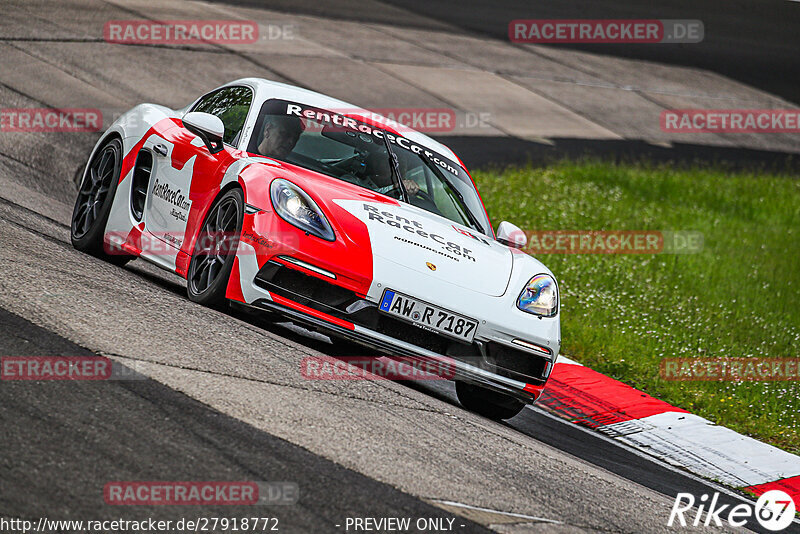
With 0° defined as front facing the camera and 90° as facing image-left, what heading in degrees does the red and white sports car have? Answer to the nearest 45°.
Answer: approximately 315°
